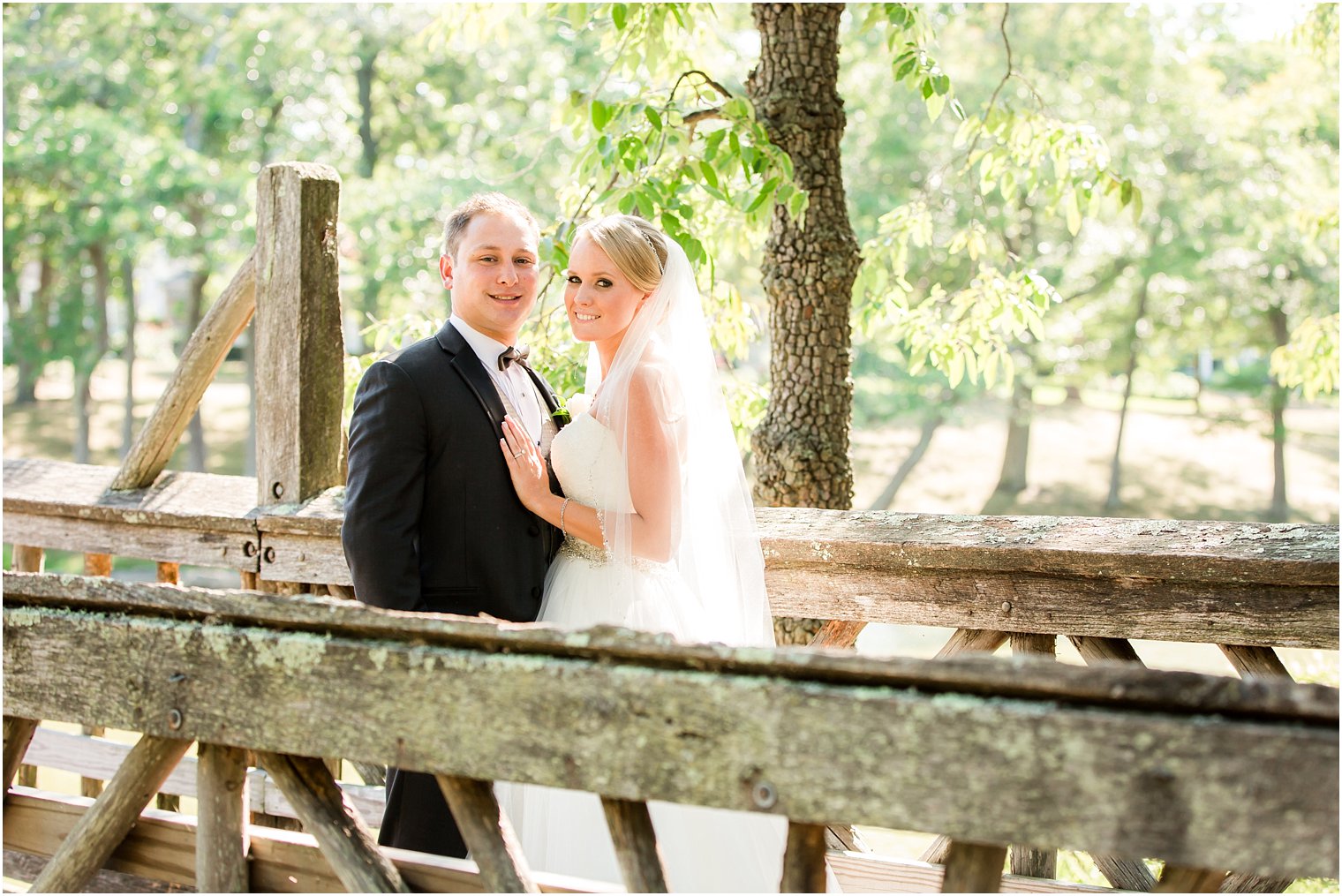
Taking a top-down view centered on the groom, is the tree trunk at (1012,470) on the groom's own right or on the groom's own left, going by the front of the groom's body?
on the groom's own left

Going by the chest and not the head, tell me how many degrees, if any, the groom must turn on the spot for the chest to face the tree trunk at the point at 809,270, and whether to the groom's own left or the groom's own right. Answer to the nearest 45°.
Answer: approximately 90° to the groom's own left

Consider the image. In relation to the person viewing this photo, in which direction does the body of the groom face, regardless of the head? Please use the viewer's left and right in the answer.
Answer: facing the viewer and to the right of the viewer

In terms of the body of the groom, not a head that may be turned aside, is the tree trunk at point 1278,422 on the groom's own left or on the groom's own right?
on the groom's own left
